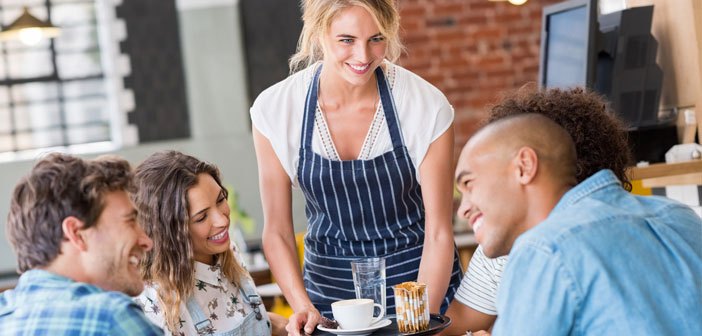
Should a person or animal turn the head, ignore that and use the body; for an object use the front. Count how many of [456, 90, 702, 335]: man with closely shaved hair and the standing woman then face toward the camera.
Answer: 1

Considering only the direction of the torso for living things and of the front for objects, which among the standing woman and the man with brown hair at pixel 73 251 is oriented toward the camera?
the standing woman

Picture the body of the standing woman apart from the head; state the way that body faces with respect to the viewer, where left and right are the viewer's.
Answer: facing the viewer

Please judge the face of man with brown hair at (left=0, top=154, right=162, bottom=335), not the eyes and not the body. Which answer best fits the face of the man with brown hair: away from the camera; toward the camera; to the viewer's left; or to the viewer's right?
to the viewer's right

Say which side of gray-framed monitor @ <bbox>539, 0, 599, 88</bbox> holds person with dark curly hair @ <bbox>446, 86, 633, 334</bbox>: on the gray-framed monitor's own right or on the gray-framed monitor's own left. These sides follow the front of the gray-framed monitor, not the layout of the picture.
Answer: on the gray-framed monitor's own left

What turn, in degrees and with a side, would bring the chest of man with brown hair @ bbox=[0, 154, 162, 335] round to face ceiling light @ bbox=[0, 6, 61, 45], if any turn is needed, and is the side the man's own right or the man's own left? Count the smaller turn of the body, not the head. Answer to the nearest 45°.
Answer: approximately 45° to the man's own left

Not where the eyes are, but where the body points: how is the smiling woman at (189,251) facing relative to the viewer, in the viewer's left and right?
facing the viewer and to the right of the viewer

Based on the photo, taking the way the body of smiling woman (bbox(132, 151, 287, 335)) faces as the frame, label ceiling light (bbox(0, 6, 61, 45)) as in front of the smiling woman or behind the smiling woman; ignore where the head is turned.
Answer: behind

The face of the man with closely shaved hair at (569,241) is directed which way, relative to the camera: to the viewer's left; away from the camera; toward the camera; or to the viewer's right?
to the viewer's left

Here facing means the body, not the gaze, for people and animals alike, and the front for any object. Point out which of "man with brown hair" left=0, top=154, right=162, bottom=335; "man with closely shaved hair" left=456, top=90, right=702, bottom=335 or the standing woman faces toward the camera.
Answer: the standing woman

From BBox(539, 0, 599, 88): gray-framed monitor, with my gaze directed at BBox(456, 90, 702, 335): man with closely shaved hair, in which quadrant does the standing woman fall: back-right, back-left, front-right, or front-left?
front-right

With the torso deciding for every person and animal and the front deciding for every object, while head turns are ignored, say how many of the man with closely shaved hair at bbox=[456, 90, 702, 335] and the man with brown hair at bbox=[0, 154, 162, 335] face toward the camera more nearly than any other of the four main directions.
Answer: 0

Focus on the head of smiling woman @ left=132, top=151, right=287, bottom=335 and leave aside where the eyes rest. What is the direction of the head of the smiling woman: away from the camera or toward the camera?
toward the camera

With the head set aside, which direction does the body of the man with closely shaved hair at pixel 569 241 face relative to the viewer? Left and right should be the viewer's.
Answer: facing away from the viewer and to the left of the viewer

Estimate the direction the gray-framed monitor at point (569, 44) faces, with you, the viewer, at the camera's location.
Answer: facing the viewer and to the left of the viewer
